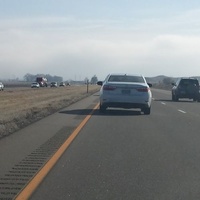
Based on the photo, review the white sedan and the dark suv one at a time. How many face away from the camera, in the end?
2

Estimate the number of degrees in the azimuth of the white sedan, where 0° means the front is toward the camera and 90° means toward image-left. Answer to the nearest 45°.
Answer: approximately 180°

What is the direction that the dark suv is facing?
away from the camera

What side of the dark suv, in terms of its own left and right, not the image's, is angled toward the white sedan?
back
